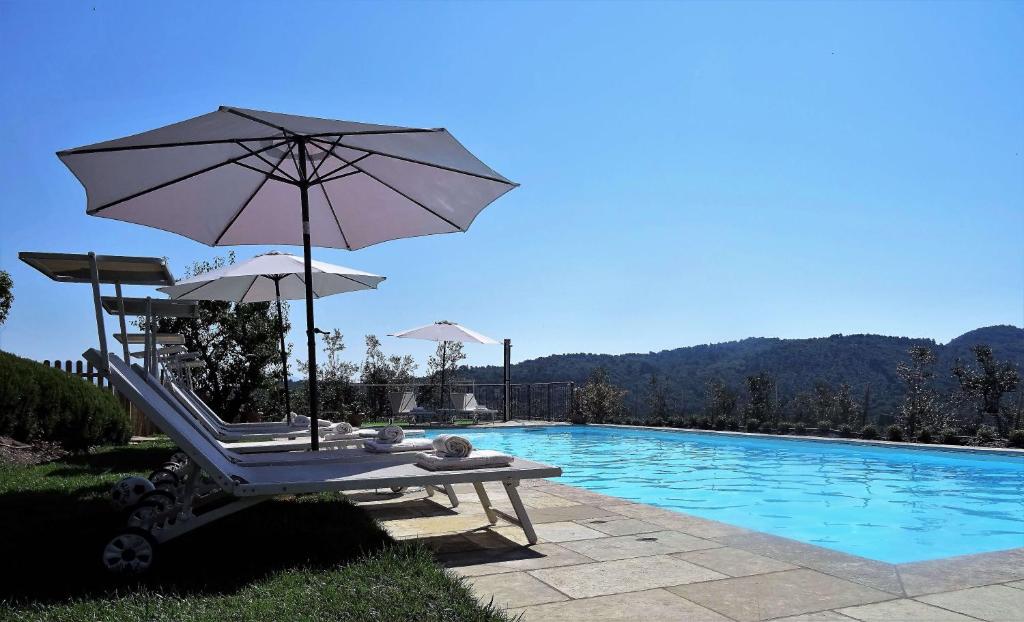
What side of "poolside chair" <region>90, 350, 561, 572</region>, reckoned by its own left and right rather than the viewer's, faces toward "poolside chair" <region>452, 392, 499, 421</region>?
left

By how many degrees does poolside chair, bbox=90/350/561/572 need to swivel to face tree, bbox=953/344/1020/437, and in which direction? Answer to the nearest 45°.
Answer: approximately 45° to its left

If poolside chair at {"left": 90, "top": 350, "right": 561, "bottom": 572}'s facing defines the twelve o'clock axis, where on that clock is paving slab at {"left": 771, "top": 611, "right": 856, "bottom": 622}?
The paving slab is roughly at 1 o'clock from the poolside chair.

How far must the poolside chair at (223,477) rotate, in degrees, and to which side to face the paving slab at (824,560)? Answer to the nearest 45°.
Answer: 0° — it already faces it

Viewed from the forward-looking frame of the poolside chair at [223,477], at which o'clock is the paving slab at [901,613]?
The paving slab is roughly at 1 o'clock from the poolside chair.

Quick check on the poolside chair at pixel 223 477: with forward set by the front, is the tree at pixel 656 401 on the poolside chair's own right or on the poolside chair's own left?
on the poolside chair's own left

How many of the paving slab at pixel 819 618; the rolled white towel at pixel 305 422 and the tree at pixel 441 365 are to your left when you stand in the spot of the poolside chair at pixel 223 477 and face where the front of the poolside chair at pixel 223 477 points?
2

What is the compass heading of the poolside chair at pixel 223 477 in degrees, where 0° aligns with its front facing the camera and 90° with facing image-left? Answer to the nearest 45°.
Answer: approximately 270°

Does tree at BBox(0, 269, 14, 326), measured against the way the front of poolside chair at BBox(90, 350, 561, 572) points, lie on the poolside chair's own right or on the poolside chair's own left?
on the poolside chair's own left

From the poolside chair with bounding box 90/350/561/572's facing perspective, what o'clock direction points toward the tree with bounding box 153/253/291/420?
The tree is roughly at 9 o'clock from the poolside chair.

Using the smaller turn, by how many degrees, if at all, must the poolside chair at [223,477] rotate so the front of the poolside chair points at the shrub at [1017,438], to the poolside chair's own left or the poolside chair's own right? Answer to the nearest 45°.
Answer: approximately 45° to the poolside chair's own left
